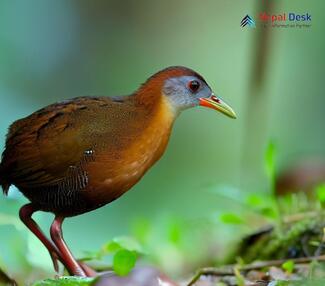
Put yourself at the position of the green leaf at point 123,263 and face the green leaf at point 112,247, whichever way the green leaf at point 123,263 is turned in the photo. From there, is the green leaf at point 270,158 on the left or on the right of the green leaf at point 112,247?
right

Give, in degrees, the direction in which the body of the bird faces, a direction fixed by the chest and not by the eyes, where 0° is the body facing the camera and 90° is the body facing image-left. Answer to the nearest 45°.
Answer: approximately 270°

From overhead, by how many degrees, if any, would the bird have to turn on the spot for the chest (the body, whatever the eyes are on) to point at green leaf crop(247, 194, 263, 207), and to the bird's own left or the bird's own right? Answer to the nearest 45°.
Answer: approximately 45° to the bird's own left

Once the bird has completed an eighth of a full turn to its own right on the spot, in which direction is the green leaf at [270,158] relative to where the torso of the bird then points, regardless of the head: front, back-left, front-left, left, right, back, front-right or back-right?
left
